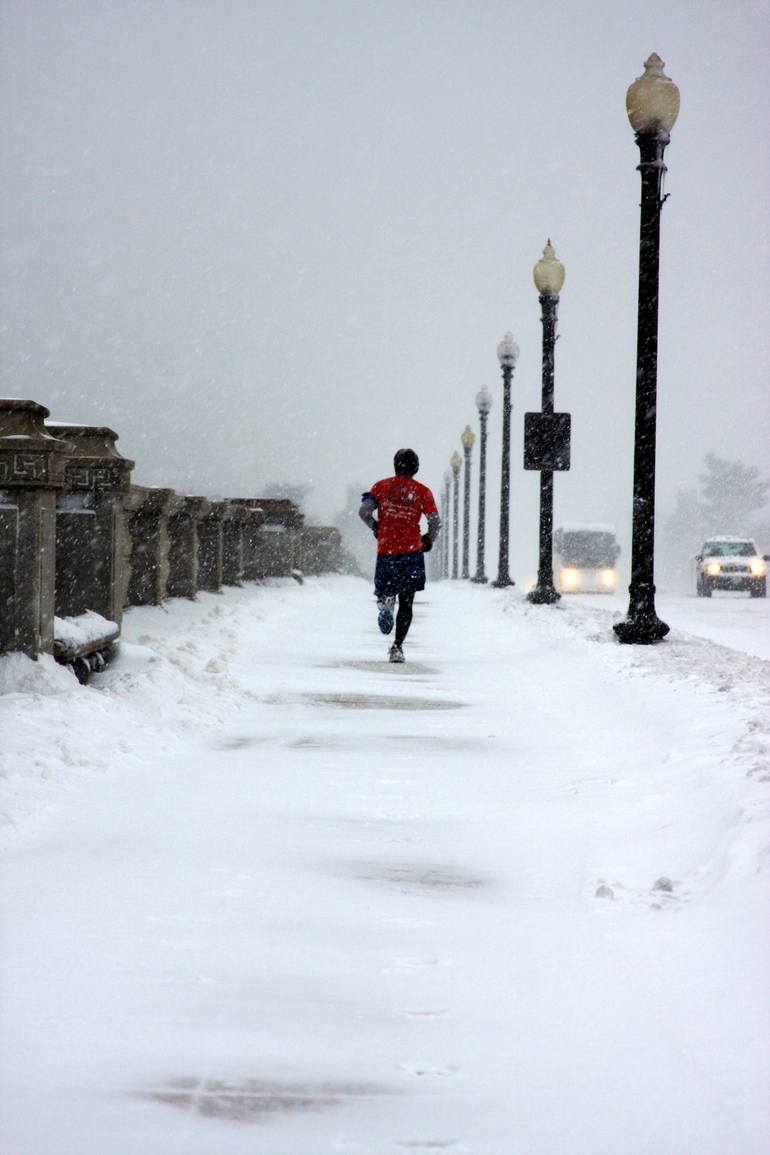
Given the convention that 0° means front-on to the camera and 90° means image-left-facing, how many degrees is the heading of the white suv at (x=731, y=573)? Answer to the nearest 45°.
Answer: approximately 0°

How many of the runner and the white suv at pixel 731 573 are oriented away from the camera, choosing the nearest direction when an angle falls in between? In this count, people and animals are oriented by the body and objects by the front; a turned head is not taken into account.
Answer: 1

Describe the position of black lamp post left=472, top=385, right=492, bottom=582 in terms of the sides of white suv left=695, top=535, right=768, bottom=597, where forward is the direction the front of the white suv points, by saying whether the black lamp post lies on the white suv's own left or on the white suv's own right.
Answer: on the white suv's own right

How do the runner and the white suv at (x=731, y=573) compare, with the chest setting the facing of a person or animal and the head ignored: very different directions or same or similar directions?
very different directions

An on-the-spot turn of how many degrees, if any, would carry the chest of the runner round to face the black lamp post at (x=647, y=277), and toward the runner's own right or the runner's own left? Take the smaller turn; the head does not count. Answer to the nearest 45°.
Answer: approximately 45° to the runner's own right

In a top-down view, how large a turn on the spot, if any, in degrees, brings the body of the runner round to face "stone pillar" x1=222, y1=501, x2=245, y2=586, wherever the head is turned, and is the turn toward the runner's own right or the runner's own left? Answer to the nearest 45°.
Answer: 0° — they already face it

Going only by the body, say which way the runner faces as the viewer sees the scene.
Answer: away from the camera

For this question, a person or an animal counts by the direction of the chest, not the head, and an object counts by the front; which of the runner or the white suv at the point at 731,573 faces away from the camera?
the runner

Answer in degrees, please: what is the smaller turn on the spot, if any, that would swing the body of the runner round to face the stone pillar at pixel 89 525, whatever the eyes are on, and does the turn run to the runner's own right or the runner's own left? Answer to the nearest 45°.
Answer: approximately 135° to the runner's own left
